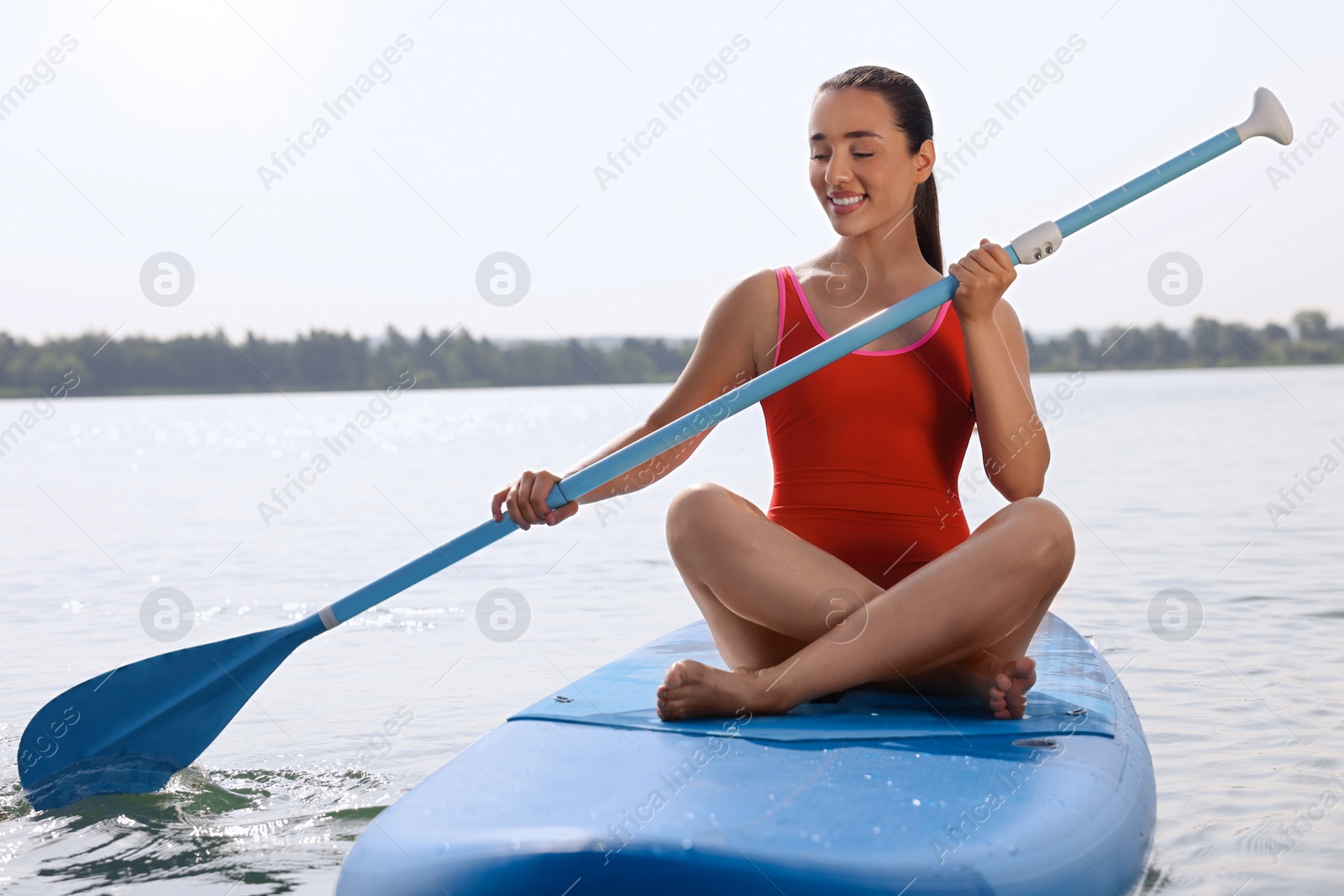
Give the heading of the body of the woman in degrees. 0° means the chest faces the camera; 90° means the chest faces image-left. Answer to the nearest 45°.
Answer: approximately 0°

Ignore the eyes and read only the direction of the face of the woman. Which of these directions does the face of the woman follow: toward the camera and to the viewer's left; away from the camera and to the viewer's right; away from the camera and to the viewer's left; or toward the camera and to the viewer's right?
toward the camera and to the viewer's left
